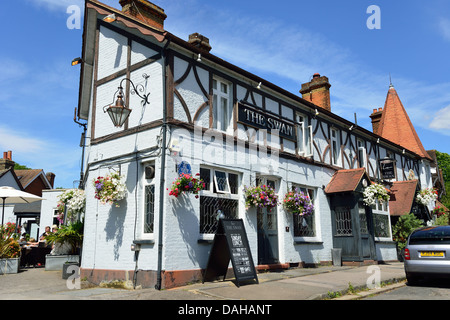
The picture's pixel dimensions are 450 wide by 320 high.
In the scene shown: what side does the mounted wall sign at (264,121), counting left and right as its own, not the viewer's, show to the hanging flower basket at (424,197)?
left

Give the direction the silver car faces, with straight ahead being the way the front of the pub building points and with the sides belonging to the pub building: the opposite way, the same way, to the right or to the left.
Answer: to the left

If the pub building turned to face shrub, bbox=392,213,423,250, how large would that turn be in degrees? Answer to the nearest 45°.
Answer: approximately 90° to its left

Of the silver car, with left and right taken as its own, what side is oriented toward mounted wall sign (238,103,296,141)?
left

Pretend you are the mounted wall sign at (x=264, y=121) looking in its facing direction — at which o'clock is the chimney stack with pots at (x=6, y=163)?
The chimney stack with pots is roughly at 6 o'clock from the mounted wall sign.

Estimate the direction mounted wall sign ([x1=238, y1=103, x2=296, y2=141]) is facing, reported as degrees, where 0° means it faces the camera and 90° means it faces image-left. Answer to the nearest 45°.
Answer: approximately 315°

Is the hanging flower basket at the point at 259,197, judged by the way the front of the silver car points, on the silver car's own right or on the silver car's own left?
on the silver car's own left

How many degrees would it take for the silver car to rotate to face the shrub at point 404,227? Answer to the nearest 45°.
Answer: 0° — it already faces it

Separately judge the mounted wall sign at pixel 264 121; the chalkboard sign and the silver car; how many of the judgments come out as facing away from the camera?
1

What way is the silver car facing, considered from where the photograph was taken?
facing away from the viewer

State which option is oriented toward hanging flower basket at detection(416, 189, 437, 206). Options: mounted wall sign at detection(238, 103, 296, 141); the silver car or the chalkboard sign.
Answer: the silver car
